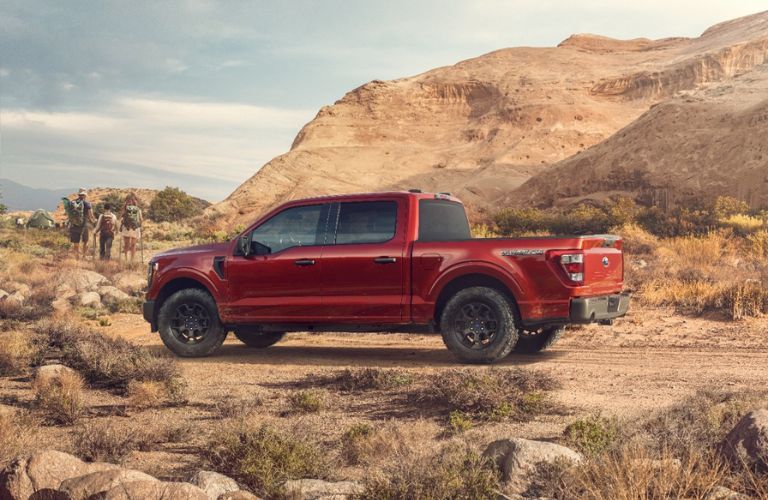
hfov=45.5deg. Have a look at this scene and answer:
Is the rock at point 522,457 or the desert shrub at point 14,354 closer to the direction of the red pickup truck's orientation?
the desert shrub

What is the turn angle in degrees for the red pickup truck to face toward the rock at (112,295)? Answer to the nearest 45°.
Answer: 0° — it already faces it

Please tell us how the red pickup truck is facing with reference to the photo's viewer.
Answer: facing away from the viewer and to the left of the viewer

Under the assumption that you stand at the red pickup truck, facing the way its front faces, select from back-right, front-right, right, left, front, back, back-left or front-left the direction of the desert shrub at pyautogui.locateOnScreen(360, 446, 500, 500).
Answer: back-left

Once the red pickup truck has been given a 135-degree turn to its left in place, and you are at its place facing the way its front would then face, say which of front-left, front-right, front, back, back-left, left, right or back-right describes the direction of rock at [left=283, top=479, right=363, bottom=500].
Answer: front

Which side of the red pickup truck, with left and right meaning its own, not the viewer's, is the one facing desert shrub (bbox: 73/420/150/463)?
left

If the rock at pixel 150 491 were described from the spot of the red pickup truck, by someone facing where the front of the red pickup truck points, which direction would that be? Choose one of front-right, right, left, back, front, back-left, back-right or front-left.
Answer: back-left

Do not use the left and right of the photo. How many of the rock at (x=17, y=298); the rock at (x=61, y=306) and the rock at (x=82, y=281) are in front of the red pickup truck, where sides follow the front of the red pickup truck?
3

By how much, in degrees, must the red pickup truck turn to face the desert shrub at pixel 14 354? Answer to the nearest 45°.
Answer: approximately 45° to its left

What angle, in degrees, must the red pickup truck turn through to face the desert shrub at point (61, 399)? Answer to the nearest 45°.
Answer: approximately 90° to its left

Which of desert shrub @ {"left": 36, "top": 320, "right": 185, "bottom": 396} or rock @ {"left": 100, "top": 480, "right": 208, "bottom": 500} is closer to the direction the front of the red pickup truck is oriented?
the desert shrub

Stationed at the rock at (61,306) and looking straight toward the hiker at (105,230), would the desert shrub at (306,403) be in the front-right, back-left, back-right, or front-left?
back-right

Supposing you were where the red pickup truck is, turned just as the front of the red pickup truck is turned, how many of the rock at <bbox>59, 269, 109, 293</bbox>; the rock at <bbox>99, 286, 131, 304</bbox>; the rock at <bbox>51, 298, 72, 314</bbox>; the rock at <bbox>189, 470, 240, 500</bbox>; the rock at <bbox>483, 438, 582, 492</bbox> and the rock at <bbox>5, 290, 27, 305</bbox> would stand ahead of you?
4

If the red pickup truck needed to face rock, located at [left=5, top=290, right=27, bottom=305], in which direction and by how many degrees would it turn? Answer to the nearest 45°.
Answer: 0° — it already faces it

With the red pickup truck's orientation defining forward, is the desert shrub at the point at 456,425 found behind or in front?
behind
